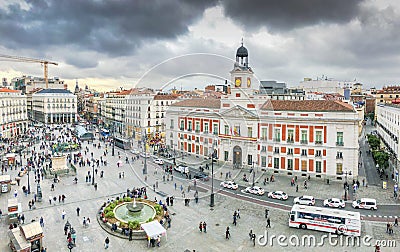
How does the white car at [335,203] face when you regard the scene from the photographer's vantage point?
facing to the left of the viewer

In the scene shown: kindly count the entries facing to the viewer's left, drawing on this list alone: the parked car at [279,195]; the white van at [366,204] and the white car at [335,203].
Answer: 3

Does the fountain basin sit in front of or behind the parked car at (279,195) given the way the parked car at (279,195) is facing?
in front

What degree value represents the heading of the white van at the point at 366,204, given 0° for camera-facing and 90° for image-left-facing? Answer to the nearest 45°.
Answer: approximately 90°

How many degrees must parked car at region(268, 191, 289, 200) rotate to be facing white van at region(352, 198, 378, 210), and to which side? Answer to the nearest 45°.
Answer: approximately 180°

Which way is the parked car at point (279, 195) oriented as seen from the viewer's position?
to the viewer's left
